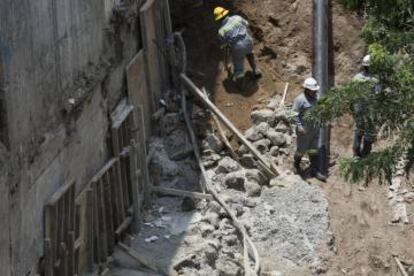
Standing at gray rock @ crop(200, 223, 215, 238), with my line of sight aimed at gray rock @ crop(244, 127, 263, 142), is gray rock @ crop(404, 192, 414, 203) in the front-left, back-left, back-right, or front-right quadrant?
front-right

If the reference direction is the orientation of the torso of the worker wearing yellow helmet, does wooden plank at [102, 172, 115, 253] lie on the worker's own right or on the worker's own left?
on the worker's own left

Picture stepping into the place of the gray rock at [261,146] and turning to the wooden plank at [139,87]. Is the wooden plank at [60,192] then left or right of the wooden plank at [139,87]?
left

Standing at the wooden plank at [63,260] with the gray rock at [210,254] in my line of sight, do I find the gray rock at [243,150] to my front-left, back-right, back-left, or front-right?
front-left
